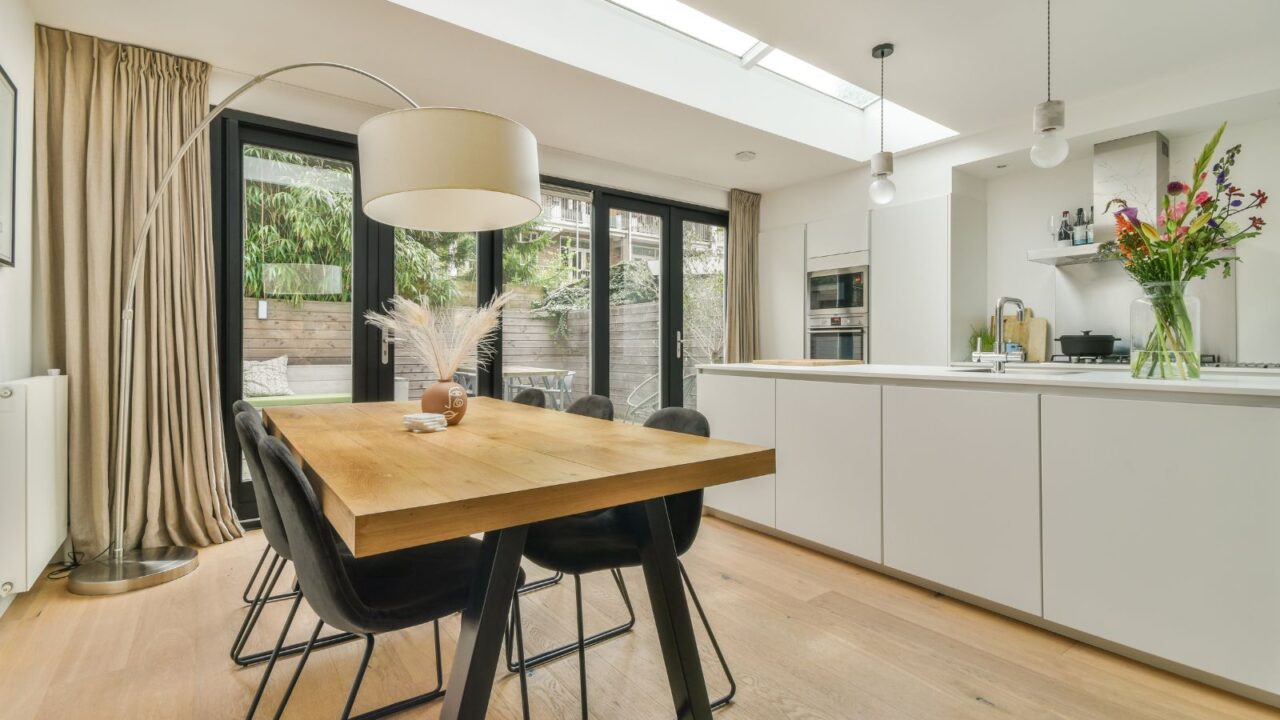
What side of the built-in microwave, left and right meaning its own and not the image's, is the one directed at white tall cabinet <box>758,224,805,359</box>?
right

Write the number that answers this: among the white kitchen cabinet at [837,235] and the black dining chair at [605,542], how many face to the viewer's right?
0

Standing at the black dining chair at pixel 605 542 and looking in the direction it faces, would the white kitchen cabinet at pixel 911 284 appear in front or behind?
behind

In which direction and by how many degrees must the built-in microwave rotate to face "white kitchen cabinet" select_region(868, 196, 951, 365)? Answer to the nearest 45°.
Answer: approximately 90° to its left

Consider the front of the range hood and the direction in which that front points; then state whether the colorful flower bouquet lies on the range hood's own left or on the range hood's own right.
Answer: on the range hood's own left

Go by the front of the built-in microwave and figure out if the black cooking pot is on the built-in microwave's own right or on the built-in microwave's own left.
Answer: on the built-in microwave's own left

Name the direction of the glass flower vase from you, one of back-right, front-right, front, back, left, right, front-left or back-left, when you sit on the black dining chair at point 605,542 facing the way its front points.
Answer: back-left

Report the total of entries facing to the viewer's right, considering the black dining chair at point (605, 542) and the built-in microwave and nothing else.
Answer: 0

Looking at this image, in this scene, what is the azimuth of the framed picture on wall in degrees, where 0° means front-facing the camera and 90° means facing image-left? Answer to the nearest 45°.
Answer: approximately 270°

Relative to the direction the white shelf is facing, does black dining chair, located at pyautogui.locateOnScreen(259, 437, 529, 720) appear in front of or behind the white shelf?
in front
